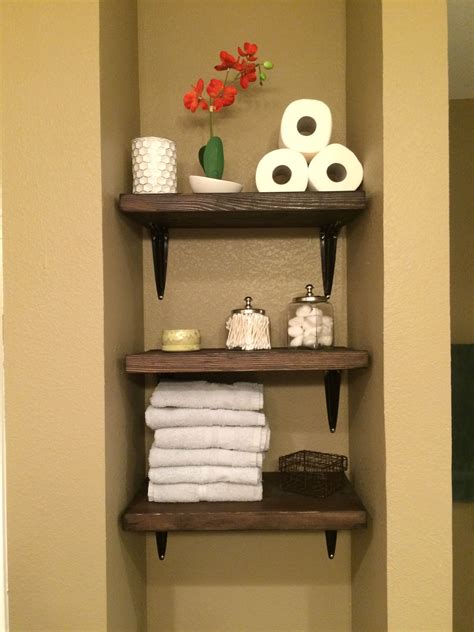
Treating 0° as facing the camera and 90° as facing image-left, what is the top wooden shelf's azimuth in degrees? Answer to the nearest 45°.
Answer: approximately 0°

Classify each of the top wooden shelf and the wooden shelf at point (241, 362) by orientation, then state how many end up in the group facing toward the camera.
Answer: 2

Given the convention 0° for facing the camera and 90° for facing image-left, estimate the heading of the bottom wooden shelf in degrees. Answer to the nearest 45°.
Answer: approximately 0°
